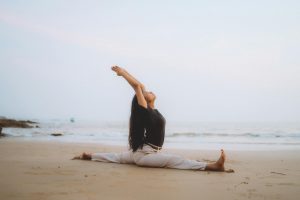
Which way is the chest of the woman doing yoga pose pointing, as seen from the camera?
to the viewer's right
